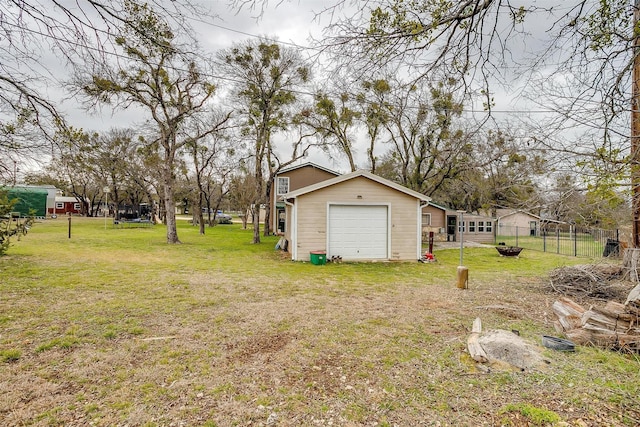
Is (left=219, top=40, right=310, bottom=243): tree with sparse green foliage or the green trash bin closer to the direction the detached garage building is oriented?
the green trash bin

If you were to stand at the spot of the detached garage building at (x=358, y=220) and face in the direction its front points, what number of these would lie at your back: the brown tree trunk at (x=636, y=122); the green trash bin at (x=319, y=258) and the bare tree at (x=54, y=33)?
0

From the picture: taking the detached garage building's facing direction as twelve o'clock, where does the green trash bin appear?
The green trash bin is roughly at 2 o'clock from the detached garage building.

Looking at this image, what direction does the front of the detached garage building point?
toward the camera

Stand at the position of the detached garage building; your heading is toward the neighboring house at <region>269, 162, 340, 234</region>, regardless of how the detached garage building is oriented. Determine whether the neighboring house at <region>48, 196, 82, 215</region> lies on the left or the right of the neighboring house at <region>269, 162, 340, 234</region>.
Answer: left

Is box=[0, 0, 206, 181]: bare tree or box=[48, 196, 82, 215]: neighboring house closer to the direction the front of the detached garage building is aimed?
the bare tree

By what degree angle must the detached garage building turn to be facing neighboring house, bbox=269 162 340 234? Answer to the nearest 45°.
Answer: approximately 180°

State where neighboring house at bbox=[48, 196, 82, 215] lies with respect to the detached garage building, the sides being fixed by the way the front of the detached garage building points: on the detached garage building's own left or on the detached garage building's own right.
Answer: on the detached garage building's own right

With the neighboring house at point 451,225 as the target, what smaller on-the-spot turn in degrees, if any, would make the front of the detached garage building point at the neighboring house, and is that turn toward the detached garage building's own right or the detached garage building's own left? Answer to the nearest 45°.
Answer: approximately 135° to the detached garage building's own left
